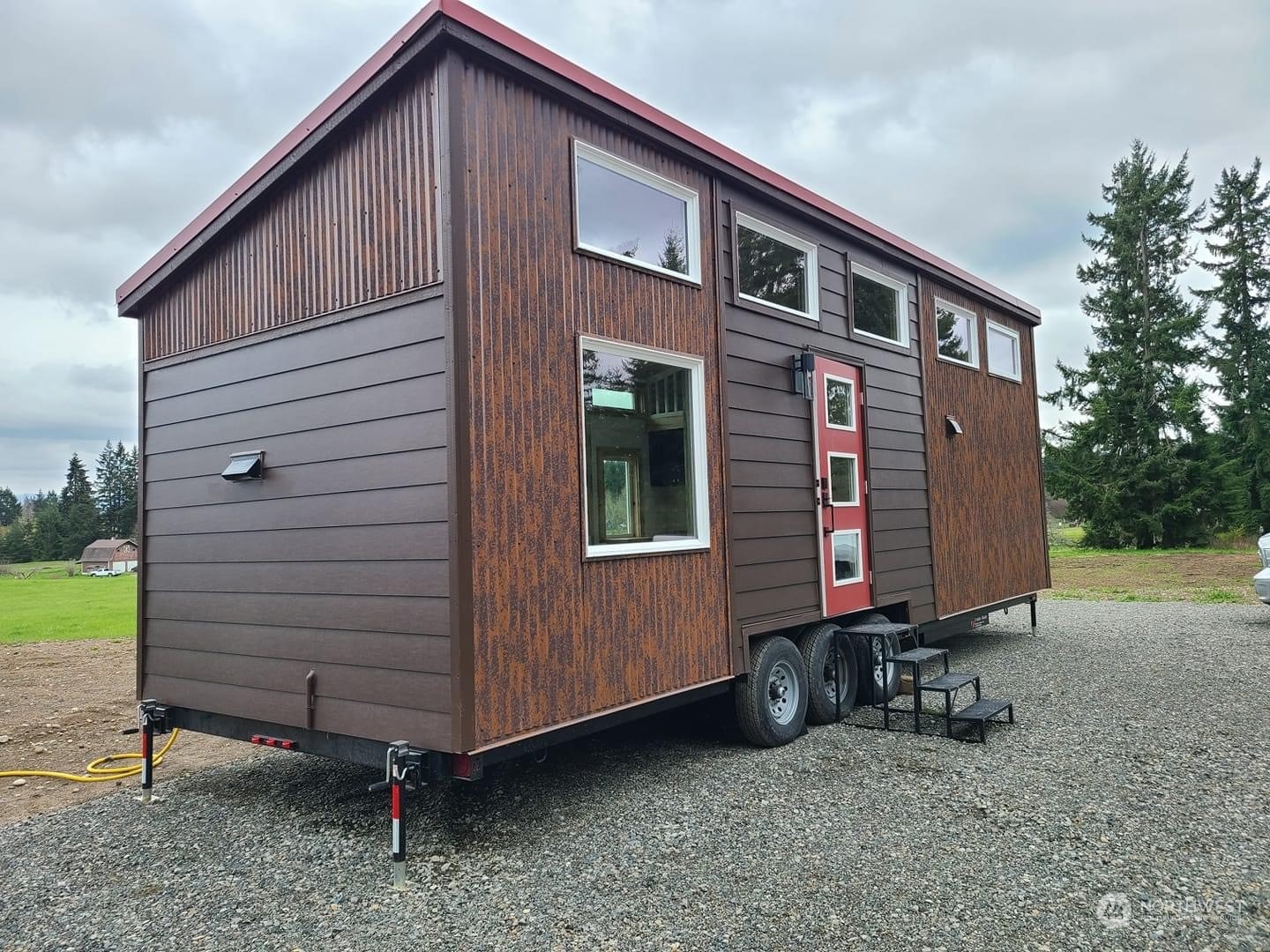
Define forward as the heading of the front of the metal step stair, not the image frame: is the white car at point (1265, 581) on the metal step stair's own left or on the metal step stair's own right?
on the metal step stair's own left

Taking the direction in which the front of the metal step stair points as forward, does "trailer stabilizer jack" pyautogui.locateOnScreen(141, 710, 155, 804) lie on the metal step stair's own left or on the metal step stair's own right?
on the metal step stair's own right

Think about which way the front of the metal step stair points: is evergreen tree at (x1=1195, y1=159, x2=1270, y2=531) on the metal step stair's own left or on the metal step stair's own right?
on the metal step stair's own left

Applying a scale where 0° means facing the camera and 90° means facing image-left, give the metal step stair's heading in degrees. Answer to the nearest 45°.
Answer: approximately 315°

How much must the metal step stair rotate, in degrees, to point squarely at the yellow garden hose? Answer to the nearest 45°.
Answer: approximately 90° to its right

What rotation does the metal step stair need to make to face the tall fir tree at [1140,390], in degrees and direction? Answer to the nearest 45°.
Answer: approximately 135° to its left

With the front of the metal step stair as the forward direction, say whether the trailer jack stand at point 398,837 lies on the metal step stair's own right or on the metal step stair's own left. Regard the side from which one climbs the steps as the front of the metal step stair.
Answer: on the metal step stair's own right
